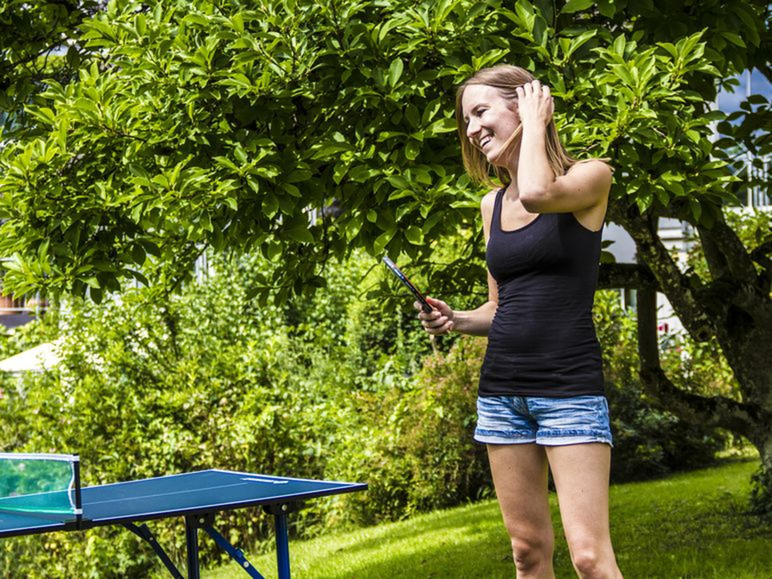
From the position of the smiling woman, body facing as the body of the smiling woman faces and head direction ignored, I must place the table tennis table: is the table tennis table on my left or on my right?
on my right

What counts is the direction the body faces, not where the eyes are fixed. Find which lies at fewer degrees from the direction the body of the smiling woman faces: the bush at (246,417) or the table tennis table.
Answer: the table tennis table

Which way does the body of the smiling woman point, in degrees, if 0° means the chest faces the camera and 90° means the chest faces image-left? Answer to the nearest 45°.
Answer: approximately 45°

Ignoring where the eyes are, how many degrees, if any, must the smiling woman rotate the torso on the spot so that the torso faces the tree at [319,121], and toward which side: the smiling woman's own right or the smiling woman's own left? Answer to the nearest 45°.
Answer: approximately 90° to the smiling woman's own right
